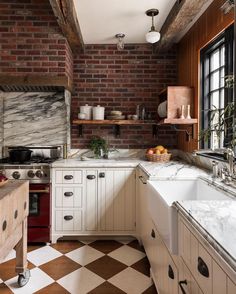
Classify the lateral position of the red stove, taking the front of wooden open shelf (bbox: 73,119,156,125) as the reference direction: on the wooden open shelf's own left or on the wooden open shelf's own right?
on the wooden open shelf's own right

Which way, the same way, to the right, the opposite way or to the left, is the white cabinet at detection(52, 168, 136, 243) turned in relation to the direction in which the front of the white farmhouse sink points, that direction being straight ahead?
to the left

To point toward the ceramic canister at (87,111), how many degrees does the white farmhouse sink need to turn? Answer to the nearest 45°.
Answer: approximately 45° to its right

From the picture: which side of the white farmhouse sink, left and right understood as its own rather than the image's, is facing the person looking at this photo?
left

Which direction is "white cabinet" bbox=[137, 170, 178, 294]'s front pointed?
to the viewer's left

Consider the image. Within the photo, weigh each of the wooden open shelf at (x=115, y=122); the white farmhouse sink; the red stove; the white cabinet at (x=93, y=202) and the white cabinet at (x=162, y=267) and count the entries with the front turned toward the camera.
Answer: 3

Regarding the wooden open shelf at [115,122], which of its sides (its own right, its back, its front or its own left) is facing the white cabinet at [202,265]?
front
